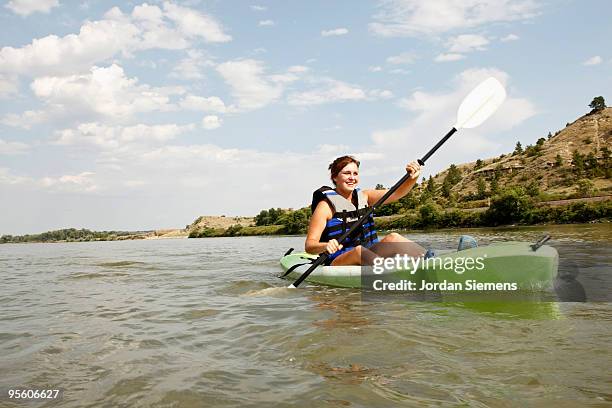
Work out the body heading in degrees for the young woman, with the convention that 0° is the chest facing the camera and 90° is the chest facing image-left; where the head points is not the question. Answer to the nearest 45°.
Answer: approximately 315°

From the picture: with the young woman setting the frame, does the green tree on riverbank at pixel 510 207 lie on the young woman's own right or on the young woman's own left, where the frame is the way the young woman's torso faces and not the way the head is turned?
on the young woman's own left
